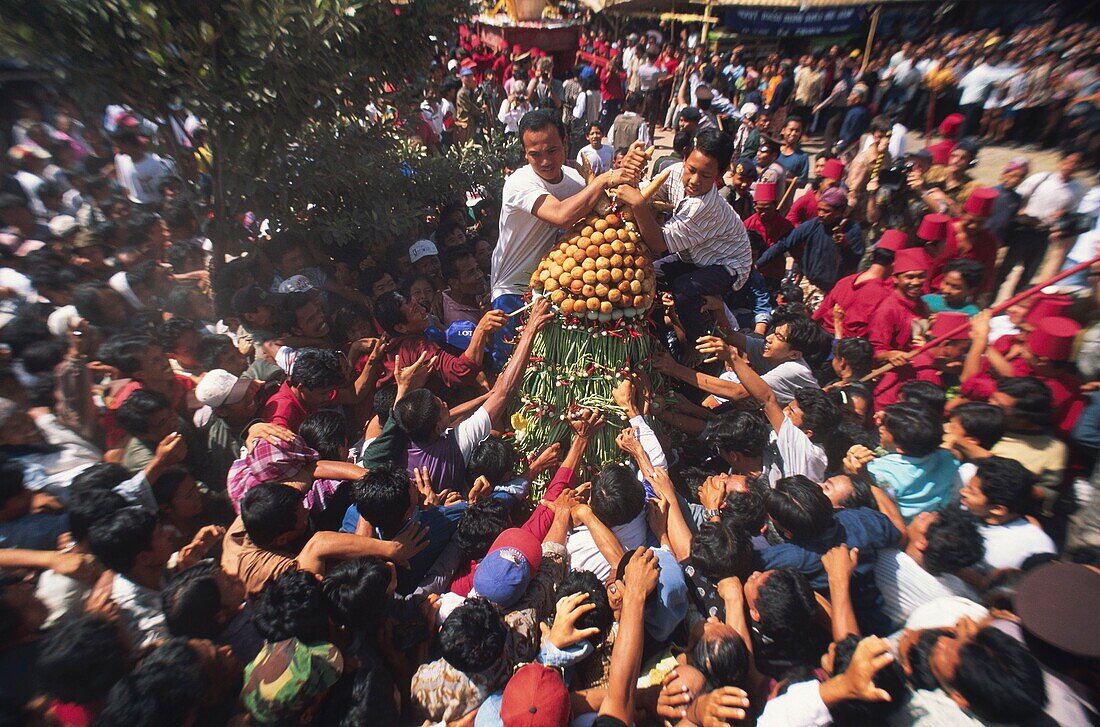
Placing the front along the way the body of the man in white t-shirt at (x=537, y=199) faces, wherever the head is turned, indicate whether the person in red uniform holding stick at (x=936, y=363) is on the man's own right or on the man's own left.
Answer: on the man's own left

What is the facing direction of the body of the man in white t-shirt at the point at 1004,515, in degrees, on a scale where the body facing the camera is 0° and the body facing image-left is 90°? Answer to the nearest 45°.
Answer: approximately 90°

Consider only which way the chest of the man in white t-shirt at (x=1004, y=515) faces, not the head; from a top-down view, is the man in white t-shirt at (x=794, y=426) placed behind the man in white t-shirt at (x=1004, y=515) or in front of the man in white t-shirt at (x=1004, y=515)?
in front

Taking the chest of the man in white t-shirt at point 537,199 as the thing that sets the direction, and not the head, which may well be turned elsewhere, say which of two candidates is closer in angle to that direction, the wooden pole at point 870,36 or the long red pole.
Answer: the long red pole

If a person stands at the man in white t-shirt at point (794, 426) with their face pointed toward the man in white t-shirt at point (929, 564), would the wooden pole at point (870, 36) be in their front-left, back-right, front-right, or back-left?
back-left

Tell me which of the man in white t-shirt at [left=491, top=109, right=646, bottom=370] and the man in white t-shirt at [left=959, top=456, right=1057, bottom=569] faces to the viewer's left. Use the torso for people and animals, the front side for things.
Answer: the man in white t-shirt at [left=959, top=456, right=1057, bottom=569]

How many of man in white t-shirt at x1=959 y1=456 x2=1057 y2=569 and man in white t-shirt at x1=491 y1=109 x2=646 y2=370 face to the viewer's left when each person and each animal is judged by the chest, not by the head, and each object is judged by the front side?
1

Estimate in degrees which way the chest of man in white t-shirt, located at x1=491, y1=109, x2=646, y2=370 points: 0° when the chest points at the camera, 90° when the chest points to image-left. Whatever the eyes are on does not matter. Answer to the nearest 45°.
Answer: approximately 315°

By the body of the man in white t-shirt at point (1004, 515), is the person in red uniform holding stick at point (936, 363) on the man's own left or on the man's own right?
on the man's own right

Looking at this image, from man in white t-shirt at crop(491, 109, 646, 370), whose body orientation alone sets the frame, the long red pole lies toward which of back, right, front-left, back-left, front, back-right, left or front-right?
front-left
